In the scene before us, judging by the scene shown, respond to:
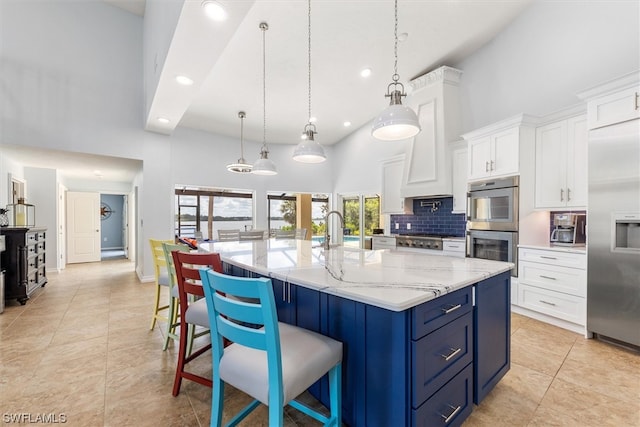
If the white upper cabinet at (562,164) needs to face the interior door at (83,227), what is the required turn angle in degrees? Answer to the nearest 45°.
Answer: approximately 45° to its right

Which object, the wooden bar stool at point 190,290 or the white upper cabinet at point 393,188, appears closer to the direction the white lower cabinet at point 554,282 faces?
the wooden bar stool

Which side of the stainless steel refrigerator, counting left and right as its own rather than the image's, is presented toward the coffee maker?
right

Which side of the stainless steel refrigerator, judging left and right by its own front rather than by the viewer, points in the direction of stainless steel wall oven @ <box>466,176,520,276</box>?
right

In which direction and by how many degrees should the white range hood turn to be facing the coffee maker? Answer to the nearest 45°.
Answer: approximately 90° to its left

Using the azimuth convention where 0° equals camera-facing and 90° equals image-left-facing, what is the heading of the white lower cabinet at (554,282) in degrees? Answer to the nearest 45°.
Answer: approximately 45°

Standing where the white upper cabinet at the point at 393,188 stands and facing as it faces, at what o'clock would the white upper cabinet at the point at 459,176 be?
the white upper cabinet at the point at 459,176 is roughly at 9 o'clock from the white upper cabinet at the point at 393,188.
